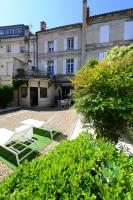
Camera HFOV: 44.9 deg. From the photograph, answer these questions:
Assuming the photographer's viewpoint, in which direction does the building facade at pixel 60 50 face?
facing the viewer and to the left of the viewer

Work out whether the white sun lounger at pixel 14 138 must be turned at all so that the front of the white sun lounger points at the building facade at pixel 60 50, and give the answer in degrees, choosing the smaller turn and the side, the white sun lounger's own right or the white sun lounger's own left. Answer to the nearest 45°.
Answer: approximately 45° to the white sun lounger's own right

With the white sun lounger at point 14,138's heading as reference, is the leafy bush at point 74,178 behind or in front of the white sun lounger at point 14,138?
behind

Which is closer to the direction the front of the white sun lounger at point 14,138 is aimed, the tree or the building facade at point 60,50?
the building facade

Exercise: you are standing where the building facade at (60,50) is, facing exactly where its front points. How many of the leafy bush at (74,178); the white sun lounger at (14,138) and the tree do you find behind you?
0

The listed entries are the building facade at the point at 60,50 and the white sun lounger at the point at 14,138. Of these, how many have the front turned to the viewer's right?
0
